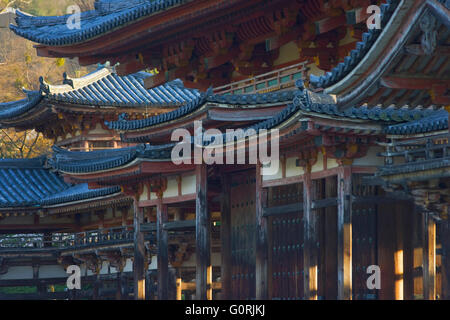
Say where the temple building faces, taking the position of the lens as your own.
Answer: facing the viewer and to the left of the viewer
